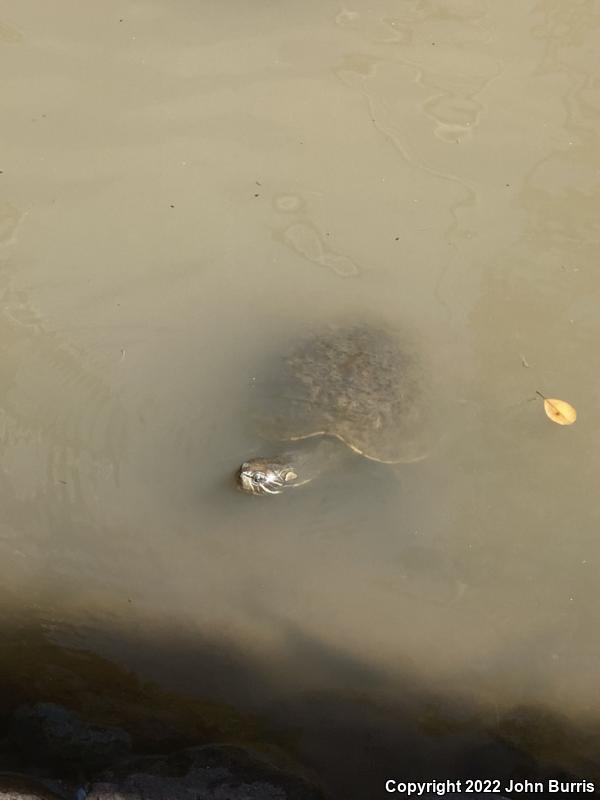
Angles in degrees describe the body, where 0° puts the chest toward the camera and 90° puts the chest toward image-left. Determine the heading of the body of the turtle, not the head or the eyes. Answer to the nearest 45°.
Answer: approximately 45°

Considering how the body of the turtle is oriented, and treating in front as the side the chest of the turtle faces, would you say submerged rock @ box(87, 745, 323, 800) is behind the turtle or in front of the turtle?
in front

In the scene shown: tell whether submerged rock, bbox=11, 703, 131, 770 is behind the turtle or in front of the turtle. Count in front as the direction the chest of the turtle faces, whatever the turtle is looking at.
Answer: in front

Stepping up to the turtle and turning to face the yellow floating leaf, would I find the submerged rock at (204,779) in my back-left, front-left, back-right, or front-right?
back-right
